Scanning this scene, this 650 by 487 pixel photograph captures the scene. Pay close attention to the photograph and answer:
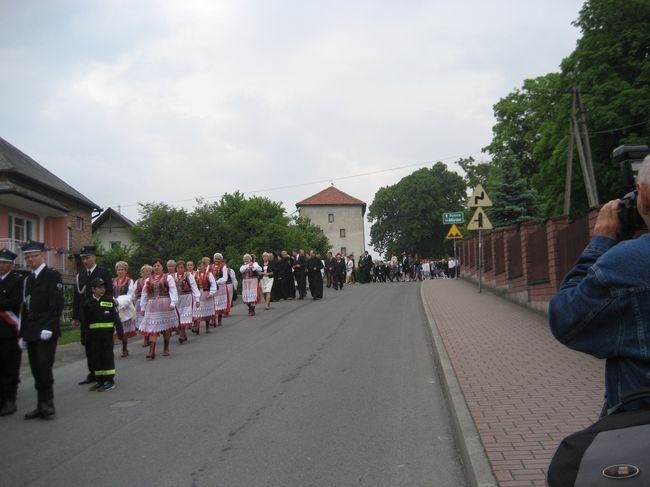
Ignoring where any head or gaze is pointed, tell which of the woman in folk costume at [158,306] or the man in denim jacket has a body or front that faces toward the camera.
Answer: the woman in folk costume

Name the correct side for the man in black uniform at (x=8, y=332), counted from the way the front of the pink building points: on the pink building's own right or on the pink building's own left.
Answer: on the pink building's own right

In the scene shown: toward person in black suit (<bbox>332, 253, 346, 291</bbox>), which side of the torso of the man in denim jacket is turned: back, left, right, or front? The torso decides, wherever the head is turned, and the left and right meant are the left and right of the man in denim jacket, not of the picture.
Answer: front

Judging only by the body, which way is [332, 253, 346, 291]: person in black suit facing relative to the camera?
toward the camera

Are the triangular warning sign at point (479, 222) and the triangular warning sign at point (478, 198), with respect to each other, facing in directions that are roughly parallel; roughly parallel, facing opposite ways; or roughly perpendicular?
roughly parallel

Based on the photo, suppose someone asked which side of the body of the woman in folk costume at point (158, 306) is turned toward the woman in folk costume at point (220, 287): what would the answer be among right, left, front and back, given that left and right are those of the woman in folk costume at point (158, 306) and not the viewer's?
back

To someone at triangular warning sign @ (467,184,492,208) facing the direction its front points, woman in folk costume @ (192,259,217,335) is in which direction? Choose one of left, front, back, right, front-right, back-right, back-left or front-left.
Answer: front-right

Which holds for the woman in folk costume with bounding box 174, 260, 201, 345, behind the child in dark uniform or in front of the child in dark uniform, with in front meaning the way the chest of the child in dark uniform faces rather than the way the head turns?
behind

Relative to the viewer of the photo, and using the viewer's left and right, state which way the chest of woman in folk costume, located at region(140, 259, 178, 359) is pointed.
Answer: facing the viewer

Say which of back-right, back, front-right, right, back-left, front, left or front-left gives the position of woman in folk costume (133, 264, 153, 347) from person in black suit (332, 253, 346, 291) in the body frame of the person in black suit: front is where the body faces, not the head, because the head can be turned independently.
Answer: front

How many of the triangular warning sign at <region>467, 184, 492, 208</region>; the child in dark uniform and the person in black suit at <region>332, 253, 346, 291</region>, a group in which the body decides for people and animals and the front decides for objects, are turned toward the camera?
3

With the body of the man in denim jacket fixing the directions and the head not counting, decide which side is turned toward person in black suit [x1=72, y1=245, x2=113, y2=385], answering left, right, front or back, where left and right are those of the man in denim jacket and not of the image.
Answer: front

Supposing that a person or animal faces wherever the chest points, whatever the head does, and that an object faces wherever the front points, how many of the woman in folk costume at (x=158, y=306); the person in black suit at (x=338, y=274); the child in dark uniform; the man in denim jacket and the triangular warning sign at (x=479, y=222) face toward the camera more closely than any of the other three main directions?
4

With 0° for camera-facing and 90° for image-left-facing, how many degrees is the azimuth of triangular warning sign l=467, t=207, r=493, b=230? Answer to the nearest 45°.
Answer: approximately 0°

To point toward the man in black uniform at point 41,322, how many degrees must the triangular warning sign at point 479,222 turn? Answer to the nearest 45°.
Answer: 0° — it already faces them
